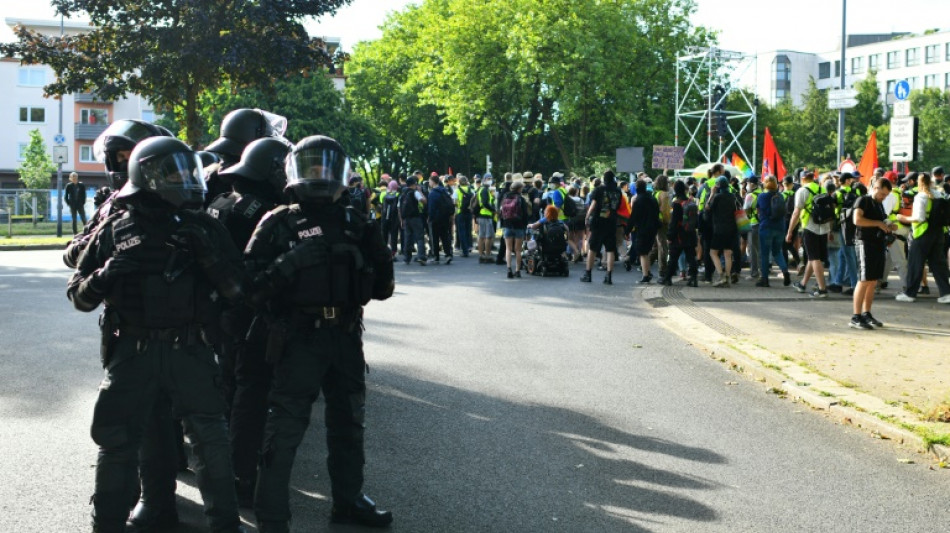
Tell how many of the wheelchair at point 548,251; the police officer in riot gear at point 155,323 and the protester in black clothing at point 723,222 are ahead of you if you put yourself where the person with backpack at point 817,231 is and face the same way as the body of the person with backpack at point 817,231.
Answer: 2

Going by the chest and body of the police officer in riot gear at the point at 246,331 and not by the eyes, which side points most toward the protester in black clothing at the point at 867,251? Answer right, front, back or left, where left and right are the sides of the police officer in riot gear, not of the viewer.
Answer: front

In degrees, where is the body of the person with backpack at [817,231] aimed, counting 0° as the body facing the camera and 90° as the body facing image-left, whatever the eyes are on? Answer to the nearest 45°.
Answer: approximately 135°

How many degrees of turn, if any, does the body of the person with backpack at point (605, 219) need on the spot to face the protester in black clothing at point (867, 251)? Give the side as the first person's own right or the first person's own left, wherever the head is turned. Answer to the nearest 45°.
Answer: approximately 135° to the first person's own right

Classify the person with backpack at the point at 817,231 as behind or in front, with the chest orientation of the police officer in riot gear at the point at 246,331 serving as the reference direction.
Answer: in front

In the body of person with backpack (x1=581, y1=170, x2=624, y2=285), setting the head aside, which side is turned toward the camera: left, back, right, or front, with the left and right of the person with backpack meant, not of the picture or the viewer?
back

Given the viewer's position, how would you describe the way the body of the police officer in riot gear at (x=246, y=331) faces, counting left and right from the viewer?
facing away from the viewer and to the right of the viewer

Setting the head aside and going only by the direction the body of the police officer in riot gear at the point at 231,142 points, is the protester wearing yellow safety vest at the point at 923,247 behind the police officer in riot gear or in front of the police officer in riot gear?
in front

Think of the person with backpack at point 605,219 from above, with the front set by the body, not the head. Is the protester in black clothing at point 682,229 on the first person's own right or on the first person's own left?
on the first person's own right

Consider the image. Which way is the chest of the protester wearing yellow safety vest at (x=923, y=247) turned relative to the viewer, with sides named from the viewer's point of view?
facing to the left of the viewer
